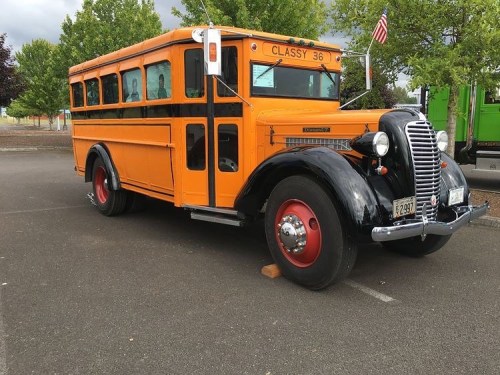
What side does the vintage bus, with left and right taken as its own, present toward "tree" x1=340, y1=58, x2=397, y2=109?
left

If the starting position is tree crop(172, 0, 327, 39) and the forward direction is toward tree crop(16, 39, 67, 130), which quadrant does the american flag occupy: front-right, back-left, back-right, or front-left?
back-left

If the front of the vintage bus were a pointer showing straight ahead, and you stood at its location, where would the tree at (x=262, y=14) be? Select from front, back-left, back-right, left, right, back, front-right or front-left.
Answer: back-left

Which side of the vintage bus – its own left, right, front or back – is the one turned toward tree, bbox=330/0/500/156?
left

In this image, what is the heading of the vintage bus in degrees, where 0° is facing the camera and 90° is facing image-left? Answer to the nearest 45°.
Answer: approximately 315°

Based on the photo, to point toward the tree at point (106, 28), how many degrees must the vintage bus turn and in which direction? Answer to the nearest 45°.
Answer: approximately 180°

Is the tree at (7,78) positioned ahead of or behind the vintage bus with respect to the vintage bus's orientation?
behind
